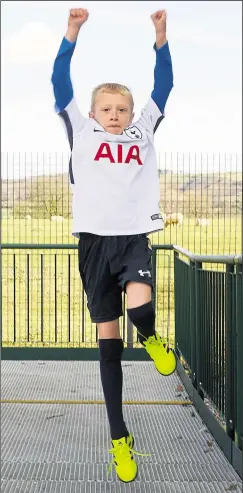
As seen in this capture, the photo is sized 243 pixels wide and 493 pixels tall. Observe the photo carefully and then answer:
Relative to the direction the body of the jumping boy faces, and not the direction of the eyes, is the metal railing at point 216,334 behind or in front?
behind

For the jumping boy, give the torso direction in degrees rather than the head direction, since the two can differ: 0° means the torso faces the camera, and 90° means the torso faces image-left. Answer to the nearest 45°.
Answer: approximately 0°

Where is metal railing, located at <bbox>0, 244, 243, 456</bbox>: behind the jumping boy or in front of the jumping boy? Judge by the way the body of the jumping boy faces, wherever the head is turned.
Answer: behind
